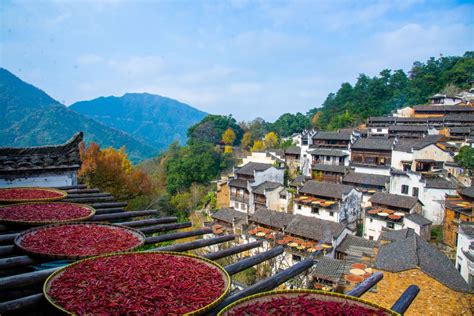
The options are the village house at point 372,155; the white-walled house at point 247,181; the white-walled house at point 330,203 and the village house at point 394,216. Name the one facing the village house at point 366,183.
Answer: the village house at point 372,155

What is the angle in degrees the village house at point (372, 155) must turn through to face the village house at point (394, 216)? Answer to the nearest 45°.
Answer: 0° — it already faces it

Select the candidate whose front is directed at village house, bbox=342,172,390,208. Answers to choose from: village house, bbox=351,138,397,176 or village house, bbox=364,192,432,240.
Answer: village house, bbox=351,138,397,176

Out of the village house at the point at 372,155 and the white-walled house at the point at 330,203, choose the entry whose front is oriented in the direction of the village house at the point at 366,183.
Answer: the village house at the point at 372,155

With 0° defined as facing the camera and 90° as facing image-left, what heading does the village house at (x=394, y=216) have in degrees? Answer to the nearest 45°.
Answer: approximately 45°

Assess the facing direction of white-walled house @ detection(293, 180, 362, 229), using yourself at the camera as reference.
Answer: facing the viewer and to the left of the viewer

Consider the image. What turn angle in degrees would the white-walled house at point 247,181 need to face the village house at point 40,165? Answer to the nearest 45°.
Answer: approximately 45° to its left

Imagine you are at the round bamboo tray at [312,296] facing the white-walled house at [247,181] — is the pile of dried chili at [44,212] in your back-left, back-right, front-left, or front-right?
front-left

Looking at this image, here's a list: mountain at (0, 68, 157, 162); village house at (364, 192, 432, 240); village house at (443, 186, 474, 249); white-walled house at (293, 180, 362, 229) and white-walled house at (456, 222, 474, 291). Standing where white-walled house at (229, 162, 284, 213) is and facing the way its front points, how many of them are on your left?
4

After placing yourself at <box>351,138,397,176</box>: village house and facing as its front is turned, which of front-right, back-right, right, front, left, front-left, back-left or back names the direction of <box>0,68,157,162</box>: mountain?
right

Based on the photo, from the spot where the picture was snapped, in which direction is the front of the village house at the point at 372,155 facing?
facing the viewer

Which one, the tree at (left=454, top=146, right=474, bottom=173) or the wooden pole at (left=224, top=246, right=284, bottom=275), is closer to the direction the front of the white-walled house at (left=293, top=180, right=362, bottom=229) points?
the wooden pole

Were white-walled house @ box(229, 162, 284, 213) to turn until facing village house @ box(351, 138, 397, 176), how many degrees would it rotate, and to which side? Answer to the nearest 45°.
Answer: approximately 135° to its left

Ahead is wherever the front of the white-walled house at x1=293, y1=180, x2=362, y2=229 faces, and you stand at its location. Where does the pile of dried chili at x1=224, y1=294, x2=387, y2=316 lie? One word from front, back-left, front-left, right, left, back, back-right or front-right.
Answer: front-left

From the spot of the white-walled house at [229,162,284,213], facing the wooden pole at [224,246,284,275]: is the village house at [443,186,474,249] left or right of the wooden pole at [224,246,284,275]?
left

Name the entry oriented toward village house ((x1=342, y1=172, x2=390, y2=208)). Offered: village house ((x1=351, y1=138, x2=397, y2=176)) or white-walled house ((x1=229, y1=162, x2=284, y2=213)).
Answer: village house ((x1=351, y1=138, x2=397, y2=176))

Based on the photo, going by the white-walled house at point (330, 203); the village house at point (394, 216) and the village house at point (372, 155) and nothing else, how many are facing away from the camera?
0

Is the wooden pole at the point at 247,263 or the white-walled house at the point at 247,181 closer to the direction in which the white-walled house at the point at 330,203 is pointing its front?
the wooden pole
